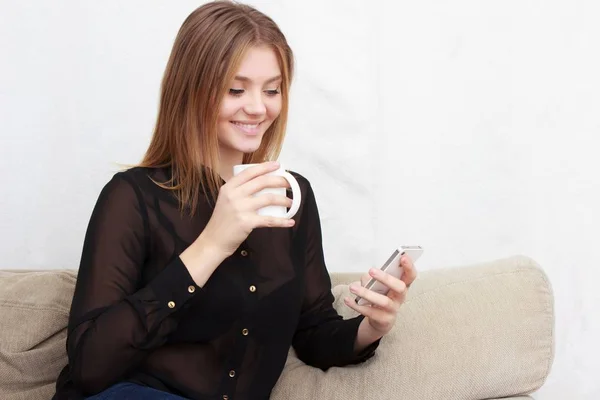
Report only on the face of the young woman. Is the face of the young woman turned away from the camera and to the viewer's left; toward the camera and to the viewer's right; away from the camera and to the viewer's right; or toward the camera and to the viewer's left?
toward the camera and to the viewer's right

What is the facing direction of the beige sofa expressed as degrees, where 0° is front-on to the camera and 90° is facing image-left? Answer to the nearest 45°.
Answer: approximately 0°
